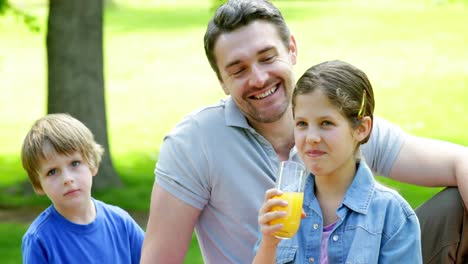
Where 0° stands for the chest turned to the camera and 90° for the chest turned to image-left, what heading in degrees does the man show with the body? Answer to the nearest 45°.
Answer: approximately 0°

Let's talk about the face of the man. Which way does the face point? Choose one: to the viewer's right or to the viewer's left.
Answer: to the viewer's right

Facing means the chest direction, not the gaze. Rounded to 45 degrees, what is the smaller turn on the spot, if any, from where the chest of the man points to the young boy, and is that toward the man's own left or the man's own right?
approximately 90° to the man's own right

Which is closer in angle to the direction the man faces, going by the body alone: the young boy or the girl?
the girl

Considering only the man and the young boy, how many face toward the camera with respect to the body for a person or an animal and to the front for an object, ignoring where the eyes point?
2

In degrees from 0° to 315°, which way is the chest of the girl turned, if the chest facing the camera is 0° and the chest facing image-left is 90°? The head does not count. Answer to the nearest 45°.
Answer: approximately 45°

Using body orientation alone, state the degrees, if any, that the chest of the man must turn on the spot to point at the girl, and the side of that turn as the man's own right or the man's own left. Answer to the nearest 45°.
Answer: approximately 45° to the man's own left

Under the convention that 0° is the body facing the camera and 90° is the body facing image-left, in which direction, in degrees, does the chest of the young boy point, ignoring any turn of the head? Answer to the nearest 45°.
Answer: approximately 0°
